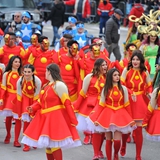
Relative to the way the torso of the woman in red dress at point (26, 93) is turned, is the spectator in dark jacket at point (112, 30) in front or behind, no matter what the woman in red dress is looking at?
behind

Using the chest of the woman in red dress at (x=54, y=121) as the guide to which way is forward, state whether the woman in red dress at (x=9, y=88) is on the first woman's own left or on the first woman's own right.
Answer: on the first woman's own right

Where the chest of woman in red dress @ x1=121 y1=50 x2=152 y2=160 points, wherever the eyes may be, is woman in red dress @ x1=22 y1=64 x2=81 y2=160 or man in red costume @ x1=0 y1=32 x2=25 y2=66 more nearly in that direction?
the woman in red dress

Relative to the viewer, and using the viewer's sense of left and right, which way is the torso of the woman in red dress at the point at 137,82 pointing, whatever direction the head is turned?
facing the viewer

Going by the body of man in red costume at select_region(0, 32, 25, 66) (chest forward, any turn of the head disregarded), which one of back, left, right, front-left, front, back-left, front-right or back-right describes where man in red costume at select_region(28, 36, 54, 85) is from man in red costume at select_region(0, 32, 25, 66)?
left

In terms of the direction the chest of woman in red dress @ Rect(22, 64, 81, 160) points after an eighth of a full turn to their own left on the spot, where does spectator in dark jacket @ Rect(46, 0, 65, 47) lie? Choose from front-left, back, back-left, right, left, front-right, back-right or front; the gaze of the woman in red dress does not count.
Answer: back

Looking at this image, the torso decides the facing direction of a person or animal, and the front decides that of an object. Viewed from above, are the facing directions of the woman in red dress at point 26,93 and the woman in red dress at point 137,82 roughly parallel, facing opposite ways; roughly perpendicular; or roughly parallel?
roughly parallel

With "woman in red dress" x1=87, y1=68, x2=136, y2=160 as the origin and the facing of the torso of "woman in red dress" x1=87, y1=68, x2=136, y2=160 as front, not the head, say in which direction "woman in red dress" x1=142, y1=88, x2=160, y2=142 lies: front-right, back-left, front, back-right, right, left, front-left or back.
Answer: left

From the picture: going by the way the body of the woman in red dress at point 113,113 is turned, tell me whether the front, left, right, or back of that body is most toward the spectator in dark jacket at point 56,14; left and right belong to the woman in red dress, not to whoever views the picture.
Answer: back

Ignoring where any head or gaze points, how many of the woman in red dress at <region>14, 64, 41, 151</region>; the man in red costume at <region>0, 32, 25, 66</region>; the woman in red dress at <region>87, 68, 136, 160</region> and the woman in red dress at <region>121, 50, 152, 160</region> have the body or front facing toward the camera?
4

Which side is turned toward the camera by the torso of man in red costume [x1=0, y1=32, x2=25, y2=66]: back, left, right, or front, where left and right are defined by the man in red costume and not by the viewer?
front

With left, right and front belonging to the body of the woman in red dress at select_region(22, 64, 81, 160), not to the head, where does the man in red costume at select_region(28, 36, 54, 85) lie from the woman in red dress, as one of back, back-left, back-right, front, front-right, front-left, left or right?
back-right

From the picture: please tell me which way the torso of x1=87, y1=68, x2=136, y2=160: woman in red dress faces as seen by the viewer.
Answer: toward the camera
